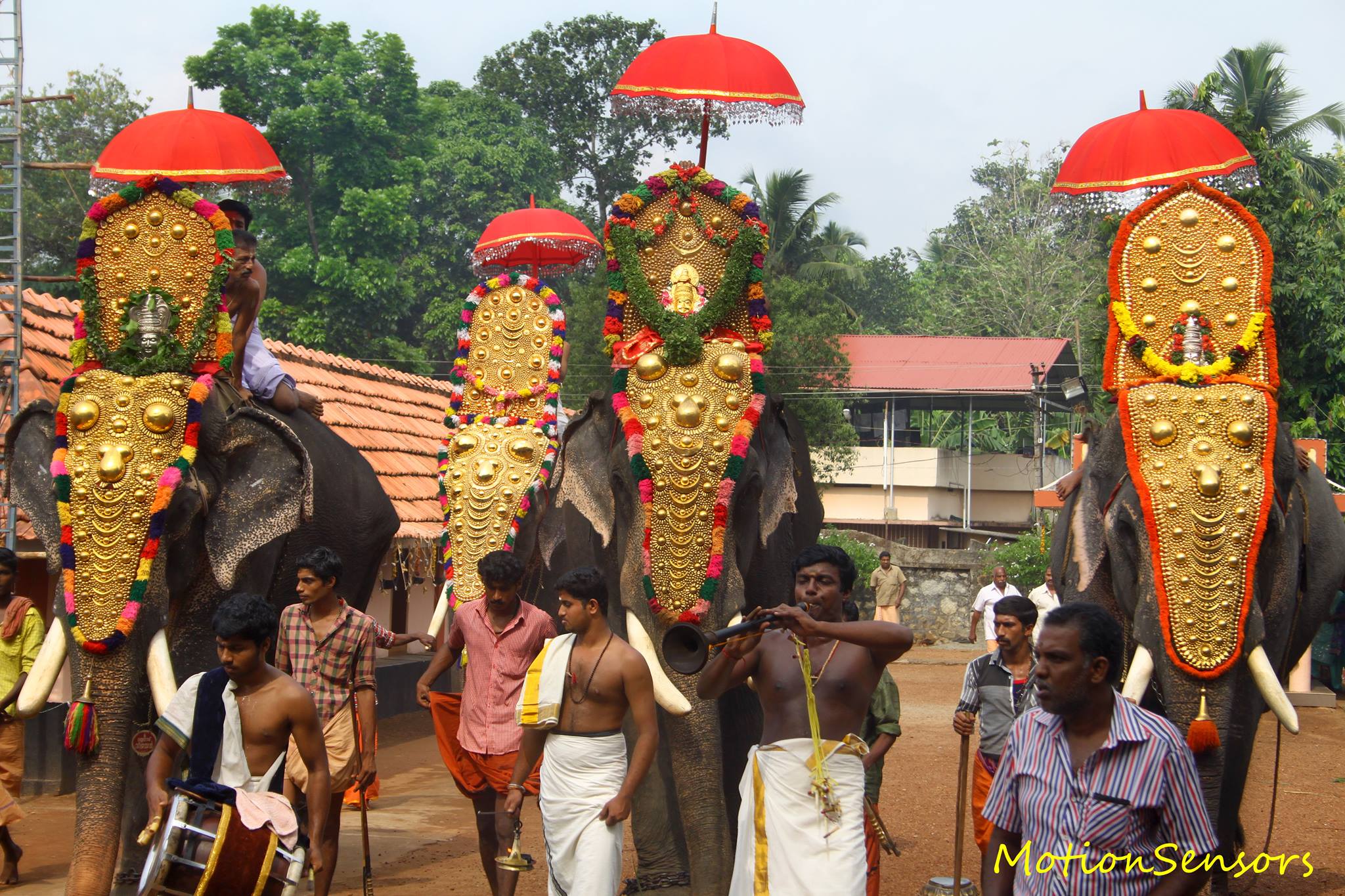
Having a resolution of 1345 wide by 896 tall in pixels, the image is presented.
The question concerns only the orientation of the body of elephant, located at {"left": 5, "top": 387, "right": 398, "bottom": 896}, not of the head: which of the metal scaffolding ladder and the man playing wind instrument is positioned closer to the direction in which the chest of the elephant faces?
the man playing wind instrument

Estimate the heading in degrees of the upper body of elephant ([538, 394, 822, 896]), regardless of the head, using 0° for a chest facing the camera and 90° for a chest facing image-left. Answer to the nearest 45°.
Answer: approximately 0°

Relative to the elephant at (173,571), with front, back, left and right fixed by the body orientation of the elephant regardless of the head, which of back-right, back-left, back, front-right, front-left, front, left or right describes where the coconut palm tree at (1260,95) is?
back

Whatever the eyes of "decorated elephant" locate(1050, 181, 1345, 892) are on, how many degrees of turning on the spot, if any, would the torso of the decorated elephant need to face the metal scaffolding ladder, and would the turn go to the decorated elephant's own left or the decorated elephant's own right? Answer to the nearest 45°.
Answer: approximately 90° to the decorated elephant's own right

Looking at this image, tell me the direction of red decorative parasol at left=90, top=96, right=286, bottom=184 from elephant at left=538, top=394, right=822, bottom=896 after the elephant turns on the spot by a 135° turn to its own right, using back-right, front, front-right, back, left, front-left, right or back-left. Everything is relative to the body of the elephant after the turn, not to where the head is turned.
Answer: front

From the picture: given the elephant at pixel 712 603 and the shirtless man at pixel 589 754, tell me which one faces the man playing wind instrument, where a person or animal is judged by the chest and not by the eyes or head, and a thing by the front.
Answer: the elephant

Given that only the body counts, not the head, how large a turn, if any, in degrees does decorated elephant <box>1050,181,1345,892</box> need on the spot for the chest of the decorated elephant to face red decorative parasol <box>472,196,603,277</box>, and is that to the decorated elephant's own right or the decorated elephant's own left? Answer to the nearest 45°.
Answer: approximately 135° to the decorated elephant's own right

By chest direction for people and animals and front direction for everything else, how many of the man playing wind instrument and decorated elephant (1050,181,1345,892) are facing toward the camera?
2

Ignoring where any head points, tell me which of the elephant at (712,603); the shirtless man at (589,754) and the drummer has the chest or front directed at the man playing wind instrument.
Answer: the elephant

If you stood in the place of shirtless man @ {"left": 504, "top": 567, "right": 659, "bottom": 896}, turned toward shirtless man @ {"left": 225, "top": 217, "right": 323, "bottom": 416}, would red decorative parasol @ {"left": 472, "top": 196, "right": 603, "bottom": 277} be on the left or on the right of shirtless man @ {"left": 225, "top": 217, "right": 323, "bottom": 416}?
right
